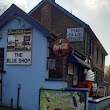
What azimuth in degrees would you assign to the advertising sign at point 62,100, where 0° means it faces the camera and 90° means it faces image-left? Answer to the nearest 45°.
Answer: approximately 0°

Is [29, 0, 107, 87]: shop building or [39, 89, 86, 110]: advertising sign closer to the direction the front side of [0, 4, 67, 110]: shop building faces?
the advertising sign

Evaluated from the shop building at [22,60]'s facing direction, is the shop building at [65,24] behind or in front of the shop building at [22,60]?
behind

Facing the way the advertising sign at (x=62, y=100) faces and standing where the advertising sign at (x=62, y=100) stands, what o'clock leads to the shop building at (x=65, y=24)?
The shop building is roughly at 6 o'clock from the advertising sign.

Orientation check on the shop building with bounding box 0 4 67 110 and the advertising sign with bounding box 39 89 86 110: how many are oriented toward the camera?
2

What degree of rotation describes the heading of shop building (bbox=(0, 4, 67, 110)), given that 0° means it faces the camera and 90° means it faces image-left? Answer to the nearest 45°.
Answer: approximately 0°
